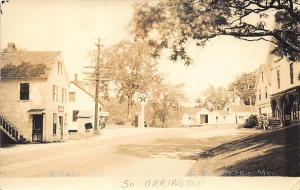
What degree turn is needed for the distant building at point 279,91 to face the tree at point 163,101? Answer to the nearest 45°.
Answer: approximately 45° to its right

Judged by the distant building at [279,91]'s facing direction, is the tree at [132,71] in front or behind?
in front

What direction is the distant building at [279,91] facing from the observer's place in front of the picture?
facing the viewer and to the left of the viewer

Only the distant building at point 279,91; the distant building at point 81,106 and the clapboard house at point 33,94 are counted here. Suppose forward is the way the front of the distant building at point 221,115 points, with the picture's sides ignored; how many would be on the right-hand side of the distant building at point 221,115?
2

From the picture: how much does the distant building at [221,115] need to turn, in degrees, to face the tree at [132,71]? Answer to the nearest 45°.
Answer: approximately 90° to its right

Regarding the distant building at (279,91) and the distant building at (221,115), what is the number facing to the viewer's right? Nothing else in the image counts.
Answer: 0

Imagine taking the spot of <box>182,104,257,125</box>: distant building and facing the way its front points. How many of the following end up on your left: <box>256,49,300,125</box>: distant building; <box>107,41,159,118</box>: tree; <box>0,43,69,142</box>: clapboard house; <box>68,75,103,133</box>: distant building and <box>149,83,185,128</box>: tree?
1

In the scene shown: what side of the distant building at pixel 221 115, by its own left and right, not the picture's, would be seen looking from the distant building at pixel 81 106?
front

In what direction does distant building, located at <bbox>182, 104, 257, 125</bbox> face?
toward the camera

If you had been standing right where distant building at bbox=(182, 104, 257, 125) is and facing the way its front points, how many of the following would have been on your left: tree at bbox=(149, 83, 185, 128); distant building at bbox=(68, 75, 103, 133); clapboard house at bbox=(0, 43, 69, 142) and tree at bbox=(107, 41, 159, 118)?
0

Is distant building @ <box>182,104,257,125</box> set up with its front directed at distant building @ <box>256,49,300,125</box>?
no

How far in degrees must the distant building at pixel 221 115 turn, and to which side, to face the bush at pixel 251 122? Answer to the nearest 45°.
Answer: approximately 90° to its left

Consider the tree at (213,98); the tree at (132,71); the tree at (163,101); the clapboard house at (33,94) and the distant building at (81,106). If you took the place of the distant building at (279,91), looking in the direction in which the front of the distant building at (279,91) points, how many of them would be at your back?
0

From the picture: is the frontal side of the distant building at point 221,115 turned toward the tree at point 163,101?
no

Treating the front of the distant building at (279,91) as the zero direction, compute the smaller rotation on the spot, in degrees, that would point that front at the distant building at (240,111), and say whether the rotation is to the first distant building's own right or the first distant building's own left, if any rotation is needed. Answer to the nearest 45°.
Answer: approximately 45° to the first distant building's own right
